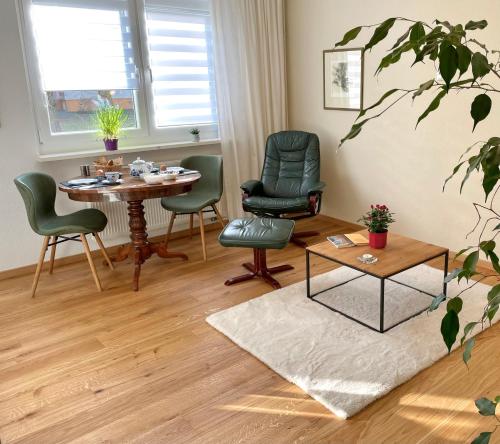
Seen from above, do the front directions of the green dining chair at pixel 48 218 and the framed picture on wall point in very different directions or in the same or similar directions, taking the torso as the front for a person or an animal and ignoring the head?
very different directions

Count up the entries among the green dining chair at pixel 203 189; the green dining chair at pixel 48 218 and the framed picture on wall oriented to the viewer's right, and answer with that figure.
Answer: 1

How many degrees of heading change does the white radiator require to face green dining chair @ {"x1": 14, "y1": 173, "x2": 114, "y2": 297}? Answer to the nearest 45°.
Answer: approximately 90° to its right

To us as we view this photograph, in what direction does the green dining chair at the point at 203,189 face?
facing the viewer and to the left of the viewer

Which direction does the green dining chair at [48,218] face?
to the viewer's right

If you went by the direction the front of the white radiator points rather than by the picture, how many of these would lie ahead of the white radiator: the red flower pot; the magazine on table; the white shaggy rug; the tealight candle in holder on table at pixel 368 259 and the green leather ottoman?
5

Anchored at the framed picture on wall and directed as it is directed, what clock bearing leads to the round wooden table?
The round wooden table is roughly at 12 o'clock from the framed picture on wall.

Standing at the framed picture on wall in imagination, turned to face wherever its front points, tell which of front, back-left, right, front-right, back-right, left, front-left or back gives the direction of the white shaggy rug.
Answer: front-left

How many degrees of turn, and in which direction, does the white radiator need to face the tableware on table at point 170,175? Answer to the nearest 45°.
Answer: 0° — it already faces it

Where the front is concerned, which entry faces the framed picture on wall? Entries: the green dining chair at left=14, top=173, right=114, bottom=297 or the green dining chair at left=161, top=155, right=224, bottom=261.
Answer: the green dining chair at left=14, top=173, right=114, bottom=297

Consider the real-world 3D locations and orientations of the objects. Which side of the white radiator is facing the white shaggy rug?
front

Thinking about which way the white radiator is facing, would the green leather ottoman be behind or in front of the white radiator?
in front

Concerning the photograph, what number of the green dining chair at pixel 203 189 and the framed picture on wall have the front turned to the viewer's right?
0

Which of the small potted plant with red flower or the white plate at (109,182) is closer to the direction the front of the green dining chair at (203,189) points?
the white plate

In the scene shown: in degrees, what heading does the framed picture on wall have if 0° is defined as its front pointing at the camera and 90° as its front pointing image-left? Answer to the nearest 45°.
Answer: approximately 45°

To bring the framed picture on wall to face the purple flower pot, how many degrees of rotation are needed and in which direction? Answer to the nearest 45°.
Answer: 0° — it already faces it

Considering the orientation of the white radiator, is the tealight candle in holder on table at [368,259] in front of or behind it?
in front
